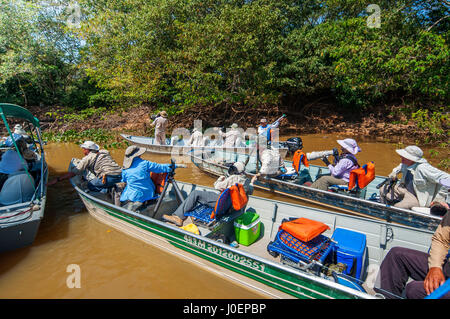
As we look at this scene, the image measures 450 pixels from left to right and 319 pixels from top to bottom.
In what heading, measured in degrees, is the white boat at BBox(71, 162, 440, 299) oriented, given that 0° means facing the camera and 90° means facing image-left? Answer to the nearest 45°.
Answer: approximately 135°

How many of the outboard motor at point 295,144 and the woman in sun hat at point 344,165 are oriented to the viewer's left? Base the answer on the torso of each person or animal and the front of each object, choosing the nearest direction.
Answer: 2

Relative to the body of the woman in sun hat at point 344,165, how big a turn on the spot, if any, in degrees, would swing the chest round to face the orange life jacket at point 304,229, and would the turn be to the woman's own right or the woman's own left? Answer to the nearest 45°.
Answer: approximately 90° to the woman's own left

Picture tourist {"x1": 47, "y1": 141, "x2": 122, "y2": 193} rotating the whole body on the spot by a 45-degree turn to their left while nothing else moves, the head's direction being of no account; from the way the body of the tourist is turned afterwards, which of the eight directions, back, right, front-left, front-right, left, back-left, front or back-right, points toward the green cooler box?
left

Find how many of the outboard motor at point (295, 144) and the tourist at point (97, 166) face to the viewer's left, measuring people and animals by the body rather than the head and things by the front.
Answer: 2

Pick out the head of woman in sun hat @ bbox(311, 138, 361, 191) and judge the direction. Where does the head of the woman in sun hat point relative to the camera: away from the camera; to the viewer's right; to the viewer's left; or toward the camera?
to the viewer's left

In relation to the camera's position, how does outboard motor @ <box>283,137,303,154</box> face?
facing to the left of the viewer

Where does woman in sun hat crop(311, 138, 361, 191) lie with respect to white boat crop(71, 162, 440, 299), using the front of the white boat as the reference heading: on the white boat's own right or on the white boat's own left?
on the white boat's own right

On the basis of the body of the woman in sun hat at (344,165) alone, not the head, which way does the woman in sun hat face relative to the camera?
to the viewer's left

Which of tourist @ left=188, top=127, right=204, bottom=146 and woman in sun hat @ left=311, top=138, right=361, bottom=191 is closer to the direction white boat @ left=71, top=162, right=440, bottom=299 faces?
the tourist

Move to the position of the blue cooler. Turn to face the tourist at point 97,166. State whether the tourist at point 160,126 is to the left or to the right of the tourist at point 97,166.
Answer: right

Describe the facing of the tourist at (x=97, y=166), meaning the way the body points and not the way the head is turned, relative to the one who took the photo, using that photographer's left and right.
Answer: facing to the left of the viewer

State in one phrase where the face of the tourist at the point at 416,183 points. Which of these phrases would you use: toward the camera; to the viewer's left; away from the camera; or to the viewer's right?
to the viewer's left
